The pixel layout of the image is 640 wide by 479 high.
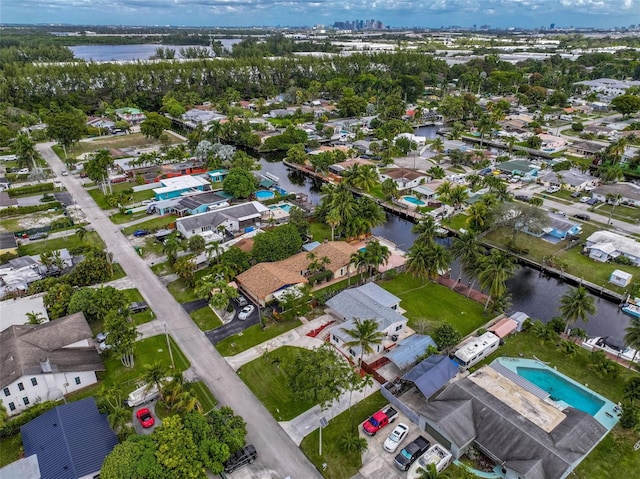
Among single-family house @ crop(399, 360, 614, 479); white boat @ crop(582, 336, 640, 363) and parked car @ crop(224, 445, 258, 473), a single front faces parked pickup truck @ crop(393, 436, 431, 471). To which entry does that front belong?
the single-family house

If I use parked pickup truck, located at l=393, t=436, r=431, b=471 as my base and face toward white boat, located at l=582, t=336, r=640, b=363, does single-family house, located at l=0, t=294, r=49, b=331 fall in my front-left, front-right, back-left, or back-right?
back-left

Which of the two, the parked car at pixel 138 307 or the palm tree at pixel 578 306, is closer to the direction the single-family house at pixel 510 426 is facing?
the parked car

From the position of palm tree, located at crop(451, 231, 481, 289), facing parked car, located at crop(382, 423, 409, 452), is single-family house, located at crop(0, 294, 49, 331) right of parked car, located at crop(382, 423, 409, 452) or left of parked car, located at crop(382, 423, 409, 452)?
right

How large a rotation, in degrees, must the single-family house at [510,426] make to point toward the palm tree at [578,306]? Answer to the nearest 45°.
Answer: approximately 135° to its right

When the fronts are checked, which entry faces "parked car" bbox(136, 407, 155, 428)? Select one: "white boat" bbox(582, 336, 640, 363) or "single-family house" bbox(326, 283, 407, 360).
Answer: the single-family house

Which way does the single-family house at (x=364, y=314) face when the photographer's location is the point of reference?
facing the viewer and to the left of the viewer

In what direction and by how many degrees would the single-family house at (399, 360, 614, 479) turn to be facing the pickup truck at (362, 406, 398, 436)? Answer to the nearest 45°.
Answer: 0° — it already faces it
